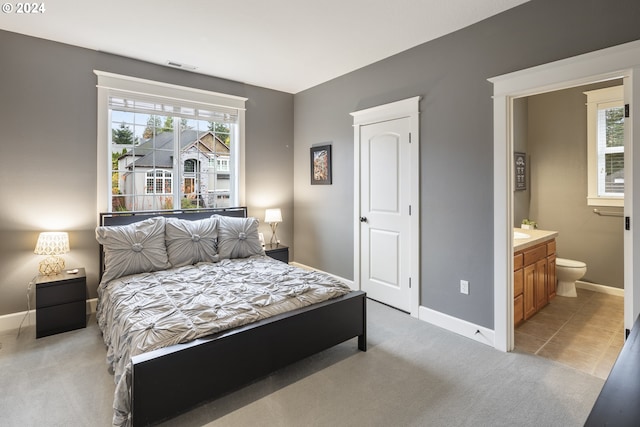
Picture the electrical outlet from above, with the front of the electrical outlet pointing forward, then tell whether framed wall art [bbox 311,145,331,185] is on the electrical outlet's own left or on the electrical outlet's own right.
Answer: on the electrical outlet's own right

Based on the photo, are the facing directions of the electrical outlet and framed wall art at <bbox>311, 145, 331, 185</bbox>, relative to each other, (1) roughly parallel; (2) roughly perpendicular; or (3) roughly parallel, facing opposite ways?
roughly parallel

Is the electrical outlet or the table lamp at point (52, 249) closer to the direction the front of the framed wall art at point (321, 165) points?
the table lamp

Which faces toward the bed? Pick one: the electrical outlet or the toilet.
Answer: the electrical outlet

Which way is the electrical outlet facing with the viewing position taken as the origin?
facing the viewer and to the left of the viewer

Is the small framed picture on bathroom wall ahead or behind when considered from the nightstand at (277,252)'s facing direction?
ahead

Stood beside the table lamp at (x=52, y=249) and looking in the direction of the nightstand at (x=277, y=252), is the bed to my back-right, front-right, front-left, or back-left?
front-right

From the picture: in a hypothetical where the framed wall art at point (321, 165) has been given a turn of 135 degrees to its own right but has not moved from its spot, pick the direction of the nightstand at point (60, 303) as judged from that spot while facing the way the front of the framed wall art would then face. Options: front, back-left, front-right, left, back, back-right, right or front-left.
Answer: back-left

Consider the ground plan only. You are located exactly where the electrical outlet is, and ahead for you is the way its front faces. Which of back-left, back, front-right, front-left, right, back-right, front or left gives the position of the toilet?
back

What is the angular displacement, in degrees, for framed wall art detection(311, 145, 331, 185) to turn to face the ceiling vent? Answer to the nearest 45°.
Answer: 0° — it already faces it

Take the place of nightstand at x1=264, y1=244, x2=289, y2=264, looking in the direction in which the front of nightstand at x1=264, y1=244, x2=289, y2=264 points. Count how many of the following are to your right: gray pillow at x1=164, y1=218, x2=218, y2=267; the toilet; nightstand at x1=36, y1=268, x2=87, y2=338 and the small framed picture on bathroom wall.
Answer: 2

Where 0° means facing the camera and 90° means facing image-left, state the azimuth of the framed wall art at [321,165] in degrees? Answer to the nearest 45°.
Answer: approximately 45°
